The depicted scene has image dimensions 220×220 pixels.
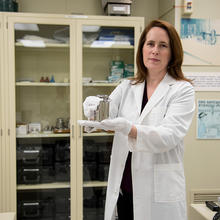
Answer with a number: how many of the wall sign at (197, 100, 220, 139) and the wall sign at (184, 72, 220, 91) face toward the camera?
2

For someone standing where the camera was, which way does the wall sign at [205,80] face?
facing the viewer

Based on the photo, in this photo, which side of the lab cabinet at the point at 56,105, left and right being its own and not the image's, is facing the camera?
front

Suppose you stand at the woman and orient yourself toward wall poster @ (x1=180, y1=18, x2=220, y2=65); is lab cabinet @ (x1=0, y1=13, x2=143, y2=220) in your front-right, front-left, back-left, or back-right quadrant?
front-left

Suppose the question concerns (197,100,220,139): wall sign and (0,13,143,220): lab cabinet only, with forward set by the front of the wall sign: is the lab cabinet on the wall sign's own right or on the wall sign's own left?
on the wall sign's own right

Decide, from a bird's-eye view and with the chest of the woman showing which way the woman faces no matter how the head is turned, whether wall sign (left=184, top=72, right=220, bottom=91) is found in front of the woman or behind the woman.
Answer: behind

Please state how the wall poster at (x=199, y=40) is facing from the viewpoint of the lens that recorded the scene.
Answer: facing the viewer

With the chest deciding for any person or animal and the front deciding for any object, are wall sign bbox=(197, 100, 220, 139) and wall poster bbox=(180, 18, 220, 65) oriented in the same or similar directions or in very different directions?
same or similar directions

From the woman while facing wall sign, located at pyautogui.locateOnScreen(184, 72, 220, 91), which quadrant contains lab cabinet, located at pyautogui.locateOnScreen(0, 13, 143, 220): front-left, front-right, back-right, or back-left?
front-left

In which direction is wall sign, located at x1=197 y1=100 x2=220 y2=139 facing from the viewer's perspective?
toward the camera

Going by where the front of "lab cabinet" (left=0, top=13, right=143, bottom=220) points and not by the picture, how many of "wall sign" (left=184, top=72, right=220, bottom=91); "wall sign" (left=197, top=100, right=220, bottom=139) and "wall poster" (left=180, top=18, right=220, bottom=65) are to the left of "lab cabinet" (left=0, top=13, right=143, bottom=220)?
3

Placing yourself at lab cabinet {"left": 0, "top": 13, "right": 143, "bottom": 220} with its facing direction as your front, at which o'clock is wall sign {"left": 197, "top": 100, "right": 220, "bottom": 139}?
The wall sign is roughly at 9 o'clock from the lab cabinet.

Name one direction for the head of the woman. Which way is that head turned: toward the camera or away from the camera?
toward the camera

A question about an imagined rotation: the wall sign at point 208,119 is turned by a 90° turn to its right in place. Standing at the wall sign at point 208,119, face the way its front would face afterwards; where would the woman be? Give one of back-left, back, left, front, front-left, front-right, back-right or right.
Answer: left
